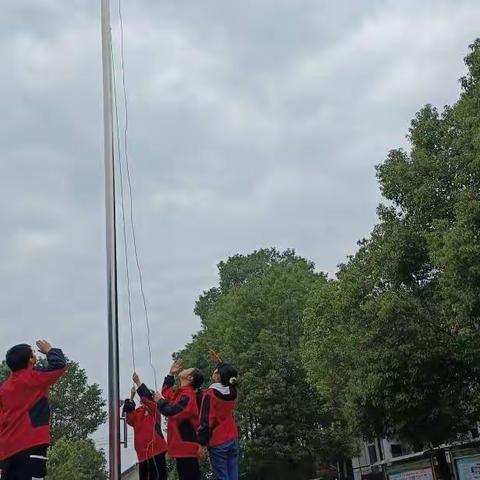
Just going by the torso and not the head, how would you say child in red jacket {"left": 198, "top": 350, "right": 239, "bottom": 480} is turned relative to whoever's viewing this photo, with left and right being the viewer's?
facing away from the viewer and to the left of the viewer

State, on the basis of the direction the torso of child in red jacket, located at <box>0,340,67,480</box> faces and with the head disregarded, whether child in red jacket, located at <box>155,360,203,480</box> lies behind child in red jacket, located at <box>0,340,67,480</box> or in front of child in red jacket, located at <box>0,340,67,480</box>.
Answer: in front

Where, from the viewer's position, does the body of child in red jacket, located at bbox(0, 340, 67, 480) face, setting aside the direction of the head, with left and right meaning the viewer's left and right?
facing away from the viewer and to the right of the viewer

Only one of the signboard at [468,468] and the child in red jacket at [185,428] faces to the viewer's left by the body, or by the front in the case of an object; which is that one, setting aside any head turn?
the child in red jacket

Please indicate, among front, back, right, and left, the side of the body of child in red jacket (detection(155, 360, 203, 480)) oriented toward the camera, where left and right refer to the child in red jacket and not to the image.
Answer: left

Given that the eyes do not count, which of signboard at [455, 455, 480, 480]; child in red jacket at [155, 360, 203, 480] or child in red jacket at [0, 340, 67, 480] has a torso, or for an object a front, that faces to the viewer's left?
child in red jacket at [155, 360, 203, 480]

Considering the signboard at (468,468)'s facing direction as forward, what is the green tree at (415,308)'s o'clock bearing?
The green tree is roughly at 6 o'clock from the signboard.

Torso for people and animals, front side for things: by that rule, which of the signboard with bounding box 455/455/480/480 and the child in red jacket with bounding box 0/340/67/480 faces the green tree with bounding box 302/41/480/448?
the child in red jacket

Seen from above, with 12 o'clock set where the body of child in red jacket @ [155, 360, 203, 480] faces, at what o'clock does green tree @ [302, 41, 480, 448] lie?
The green tree is roughly at 4 o'clock from the child in red jacket.

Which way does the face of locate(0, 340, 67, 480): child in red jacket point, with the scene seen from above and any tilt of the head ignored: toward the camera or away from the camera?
away from the camera

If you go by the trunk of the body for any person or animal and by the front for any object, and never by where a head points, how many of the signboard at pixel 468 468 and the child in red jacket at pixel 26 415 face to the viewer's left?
0

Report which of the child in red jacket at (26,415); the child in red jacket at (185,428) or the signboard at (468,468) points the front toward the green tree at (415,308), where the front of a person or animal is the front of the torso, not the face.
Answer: the child in red jacket at (26,415)

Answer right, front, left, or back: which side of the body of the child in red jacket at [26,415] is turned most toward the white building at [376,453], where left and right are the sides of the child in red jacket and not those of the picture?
front

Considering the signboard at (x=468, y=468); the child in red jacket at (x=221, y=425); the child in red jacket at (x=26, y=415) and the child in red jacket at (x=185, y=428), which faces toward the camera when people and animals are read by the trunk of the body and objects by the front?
the signboard

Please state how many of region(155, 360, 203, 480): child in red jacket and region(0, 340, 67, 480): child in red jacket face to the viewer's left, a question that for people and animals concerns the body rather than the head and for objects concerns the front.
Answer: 1

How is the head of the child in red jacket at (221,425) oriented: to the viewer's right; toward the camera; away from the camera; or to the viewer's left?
to the viewer's left

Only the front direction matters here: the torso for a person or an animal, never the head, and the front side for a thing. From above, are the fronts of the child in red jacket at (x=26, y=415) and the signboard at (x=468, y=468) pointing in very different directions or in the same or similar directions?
very different directions
